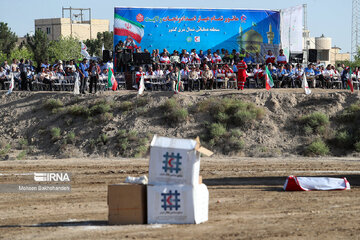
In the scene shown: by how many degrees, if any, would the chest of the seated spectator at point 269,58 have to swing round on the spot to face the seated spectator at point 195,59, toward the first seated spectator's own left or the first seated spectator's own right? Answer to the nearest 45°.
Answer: approximately 90° to the first seated spectator's own right

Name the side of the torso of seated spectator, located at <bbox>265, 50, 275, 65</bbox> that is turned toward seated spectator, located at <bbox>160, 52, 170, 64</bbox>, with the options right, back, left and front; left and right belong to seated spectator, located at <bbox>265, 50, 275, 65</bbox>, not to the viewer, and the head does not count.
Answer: right

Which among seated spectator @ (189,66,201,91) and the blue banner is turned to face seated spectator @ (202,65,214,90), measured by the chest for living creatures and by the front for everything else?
the blue banner

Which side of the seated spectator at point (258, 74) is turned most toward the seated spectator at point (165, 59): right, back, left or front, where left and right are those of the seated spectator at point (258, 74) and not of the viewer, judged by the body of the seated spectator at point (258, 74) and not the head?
right

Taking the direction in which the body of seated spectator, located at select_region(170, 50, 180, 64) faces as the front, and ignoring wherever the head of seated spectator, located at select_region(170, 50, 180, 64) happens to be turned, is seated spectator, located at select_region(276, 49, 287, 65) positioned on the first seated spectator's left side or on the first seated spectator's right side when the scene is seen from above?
on the first seated spectator's left side

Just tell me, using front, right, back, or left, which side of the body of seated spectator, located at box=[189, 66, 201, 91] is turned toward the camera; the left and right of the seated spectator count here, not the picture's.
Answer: front

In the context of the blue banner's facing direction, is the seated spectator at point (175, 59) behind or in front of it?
in front

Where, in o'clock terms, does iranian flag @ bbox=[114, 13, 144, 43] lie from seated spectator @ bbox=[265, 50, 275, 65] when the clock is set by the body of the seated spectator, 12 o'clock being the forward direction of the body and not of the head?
The iranian flag is roughly at 3 o'clock from the seated spectator.

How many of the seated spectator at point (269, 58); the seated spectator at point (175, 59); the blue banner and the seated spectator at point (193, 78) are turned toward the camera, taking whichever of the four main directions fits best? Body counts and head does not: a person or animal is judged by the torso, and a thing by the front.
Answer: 4

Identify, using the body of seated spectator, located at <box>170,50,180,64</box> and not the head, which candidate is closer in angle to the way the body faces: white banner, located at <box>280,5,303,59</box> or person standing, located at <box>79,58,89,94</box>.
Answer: the person standing

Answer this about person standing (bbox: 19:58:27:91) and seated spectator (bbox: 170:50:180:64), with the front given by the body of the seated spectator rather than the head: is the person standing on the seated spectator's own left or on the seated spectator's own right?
on the seated spectator's own right

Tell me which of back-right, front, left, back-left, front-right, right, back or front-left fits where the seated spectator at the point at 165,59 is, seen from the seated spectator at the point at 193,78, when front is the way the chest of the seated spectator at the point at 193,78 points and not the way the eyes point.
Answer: back-right

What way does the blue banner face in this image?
toward the camera

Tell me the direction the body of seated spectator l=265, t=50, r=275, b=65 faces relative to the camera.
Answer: toward the camera

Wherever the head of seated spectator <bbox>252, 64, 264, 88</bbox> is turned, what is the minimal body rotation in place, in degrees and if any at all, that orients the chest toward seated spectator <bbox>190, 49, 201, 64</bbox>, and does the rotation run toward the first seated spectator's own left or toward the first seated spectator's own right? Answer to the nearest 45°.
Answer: approximately 90° to the first seated spectator's own right

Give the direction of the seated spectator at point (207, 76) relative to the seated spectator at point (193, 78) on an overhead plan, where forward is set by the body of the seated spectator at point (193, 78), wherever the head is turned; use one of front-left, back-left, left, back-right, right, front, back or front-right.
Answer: left

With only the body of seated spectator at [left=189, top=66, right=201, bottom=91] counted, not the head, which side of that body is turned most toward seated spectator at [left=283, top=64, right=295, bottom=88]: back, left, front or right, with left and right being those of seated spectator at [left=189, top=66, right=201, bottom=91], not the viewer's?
left

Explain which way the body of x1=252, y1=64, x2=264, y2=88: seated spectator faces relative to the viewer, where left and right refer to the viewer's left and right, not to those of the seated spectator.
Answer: facing the viewer
